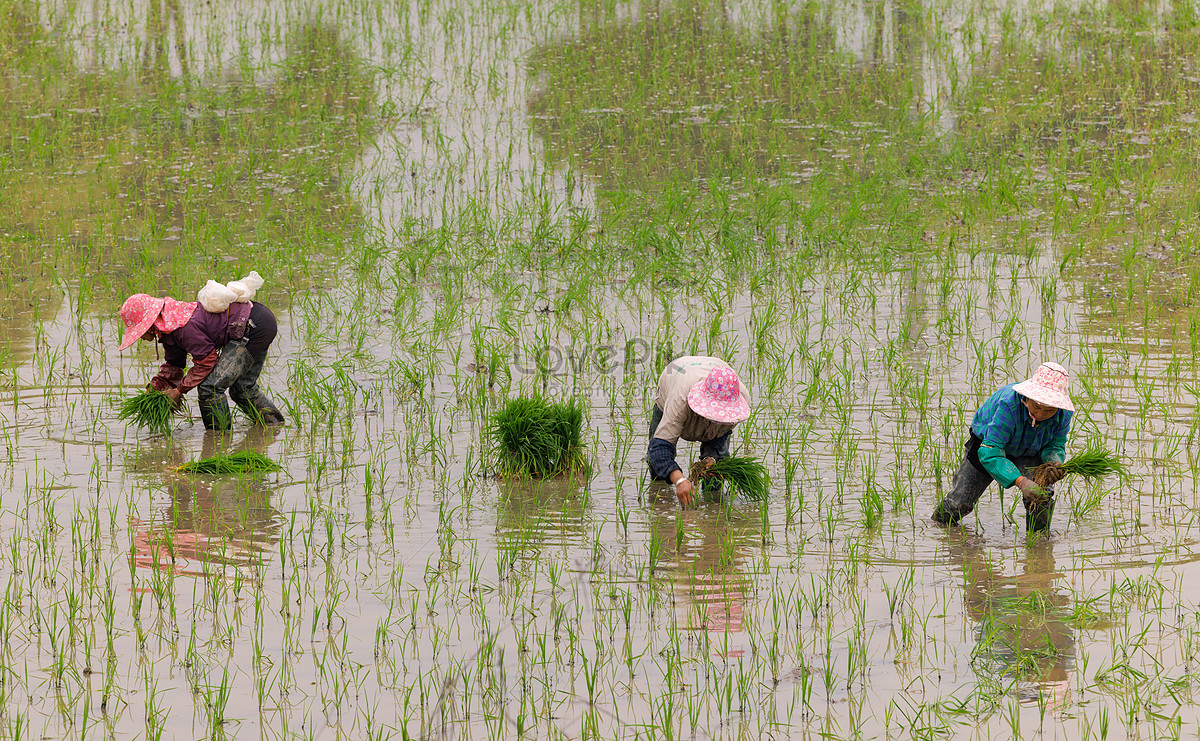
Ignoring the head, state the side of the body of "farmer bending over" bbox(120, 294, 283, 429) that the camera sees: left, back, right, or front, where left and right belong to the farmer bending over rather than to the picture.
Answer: left

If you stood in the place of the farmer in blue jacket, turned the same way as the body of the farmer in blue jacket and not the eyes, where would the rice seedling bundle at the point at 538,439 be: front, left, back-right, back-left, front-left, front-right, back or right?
back-right

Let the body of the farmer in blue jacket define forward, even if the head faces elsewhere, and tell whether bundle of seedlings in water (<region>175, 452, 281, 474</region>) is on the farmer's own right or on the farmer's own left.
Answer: on the farmer's own right

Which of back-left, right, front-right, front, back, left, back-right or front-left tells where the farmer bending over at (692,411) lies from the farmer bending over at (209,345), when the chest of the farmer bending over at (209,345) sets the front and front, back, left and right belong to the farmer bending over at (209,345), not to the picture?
back-left

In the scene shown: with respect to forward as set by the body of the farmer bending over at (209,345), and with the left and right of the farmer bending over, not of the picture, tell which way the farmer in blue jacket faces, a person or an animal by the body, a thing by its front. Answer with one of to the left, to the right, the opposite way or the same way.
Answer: to the left

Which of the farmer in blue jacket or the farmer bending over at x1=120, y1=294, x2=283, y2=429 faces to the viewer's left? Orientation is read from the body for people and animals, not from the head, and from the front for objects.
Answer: the farmer bending over

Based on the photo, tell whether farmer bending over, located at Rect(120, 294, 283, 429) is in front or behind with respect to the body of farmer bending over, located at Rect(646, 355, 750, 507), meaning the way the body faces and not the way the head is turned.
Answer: behind

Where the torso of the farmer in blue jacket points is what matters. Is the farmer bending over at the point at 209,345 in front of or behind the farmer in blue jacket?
behind

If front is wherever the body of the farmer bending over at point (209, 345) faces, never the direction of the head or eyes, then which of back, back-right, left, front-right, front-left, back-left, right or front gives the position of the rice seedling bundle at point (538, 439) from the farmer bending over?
back-left

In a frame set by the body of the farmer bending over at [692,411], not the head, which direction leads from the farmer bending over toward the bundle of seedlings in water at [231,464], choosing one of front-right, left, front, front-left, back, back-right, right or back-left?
back-right

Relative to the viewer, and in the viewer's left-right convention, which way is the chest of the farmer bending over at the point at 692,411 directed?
facing the viewer and to the right of the viewer

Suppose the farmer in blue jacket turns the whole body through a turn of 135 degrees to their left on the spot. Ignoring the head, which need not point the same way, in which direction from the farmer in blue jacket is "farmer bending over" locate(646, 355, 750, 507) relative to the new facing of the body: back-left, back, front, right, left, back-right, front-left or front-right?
left

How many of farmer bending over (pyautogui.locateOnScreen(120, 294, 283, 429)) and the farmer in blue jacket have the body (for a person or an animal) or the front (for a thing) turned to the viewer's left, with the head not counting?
1

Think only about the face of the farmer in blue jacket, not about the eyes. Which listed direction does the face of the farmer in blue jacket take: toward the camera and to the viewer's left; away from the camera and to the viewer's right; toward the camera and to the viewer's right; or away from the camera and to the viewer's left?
toward the camera and to the viewer's right
